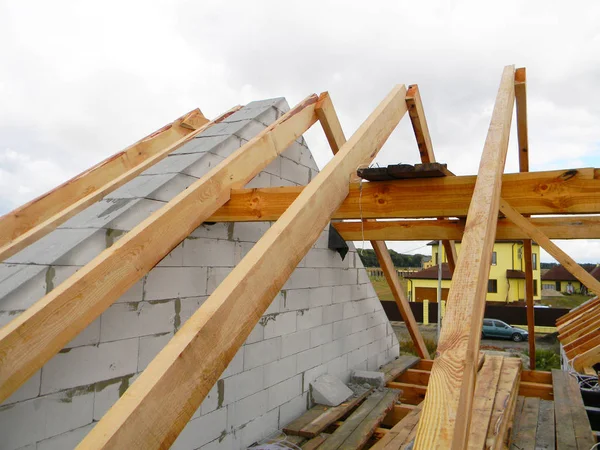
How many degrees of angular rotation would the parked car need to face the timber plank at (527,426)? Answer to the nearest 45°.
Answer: approximately 90° to its right

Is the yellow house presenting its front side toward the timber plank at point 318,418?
yes

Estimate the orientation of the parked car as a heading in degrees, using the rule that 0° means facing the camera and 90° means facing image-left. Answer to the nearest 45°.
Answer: approximately 270°

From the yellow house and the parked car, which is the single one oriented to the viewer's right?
the parked car

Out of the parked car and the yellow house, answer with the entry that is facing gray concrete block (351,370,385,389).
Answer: the yellow house

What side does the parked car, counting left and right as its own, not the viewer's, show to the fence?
left

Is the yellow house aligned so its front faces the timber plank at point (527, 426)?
yes

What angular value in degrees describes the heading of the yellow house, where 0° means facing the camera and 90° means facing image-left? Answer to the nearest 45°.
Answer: approximately 0°

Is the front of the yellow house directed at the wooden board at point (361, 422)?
yes

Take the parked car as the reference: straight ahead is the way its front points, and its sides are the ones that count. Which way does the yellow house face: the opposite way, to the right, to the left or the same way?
to the right

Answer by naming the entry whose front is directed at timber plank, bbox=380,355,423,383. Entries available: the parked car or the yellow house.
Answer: the yellow house

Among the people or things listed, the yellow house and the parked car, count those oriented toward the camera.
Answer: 1
